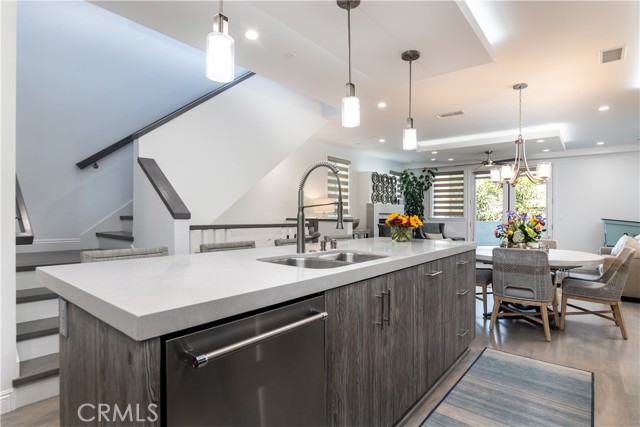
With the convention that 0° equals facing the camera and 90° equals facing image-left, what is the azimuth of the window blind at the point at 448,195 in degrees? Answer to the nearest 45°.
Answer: approximately 0°

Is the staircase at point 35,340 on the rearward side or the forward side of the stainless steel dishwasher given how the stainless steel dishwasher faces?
on the rearward side

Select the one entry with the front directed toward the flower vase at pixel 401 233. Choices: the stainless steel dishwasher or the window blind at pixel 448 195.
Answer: the window blind

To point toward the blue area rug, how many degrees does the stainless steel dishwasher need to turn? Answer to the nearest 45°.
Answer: approximately 90° to its left

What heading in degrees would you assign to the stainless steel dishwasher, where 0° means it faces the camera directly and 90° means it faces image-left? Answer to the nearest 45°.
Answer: approximately 315°

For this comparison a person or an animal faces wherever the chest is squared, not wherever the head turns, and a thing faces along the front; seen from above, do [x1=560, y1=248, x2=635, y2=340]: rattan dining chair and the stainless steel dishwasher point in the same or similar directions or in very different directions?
very different directions

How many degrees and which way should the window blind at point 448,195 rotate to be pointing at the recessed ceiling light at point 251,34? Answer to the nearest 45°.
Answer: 0° — it already faces it

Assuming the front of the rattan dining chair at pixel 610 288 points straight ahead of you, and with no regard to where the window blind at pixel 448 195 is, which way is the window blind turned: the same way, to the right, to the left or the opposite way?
to the left

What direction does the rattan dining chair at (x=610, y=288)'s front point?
to the viewer's left

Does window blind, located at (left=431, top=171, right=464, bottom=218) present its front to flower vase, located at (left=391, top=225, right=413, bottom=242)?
yes

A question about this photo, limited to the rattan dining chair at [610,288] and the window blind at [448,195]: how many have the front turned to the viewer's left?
1

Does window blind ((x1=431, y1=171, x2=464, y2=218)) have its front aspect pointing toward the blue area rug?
yes
